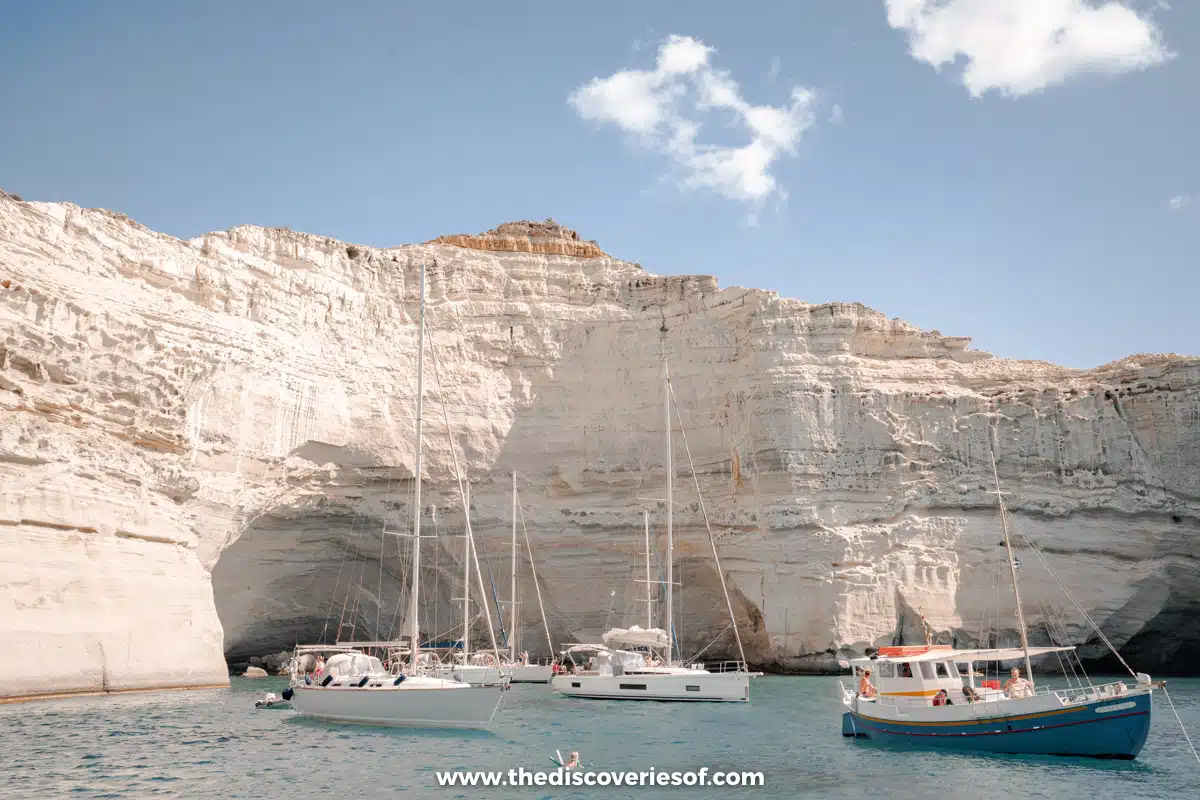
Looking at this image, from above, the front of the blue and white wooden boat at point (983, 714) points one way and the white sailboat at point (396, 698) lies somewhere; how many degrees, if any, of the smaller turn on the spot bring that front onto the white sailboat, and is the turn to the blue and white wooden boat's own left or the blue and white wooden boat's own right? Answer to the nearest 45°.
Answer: approximately 135° to the blue and white wooden boat's own right

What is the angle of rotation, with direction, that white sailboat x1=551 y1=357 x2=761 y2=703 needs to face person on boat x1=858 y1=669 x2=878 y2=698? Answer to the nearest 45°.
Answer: approximately 45° to its right

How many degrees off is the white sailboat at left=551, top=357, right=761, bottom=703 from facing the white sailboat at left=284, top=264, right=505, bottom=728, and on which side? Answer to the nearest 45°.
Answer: approximately 135° to its right

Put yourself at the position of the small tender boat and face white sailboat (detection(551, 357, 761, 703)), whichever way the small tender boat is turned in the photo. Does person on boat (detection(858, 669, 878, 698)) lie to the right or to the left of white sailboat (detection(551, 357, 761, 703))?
right

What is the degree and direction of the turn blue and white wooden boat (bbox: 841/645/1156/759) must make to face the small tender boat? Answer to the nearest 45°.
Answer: approximately 135° to its right

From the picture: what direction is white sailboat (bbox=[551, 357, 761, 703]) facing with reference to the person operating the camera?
facing to the right of the viewer

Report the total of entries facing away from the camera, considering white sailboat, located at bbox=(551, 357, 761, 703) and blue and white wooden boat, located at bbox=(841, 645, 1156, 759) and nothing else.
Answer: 0

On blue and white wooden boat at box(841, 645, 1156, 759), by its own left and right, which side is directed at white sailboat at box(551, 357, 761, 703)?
back

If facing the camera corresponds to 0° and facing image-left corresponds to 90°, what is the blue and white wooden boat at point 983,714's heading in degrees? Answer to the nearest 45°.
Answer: approximately 315°
